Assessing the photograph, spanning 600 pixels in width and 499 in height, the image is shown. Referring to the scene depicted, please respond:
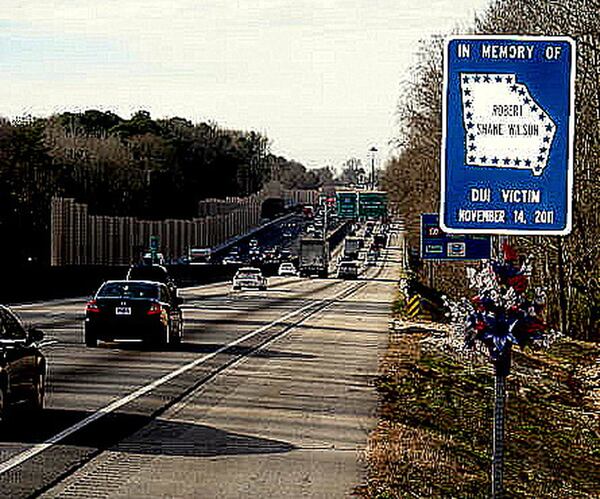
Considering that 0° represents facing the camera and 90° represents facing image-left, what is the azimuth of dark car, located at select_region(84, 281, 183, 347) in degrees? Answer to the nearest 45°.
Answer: approximately 180°

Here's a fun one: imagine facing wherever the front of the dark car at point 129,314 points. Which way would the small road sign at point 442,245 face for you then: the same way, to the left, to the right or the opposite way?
the opposite way

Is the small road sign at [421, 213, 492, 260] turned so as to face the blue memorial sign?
yes

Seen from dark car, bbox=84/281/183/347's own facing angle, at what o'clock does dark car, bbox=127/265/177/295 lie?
dark car, bbox=127/265/177/295 is roughly at 12 o'clock from dark car, bbox=84/281/183/347.

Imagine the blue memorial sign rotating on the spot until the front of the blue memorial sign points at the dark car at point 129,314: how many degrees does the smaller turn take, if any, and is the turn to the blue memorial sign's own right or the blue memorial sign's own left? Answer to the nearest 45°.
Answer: approximately 135° to the blue memorial sign's own right

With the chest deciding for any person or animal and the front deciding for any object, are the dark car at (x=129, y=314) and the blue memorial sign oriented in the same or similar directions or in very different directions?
very different directions

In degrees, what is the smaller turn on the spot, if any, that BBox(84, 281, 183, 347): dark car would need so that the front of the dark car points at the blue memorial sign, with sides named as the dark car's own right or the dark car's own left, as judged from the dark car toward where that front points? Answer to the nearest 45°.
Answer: approximately 180°

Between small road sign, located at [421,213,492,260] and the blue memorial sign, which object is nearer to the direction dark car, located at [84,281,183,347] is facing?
the small road sign

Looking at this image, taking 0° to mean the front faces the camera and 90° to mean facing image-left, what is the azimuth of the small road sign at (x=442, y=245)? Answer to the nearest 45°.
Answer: approximately 0°

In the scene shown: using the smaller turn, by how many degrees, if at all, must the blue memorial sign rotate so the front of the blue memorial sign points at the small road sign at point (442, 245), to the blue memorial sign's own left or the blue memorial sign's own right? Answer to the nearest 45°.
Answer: approximately 180°

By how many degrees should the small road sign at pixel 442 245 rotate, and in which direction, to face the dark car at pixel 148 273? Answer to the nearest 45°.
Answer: approximately 90° to its right
